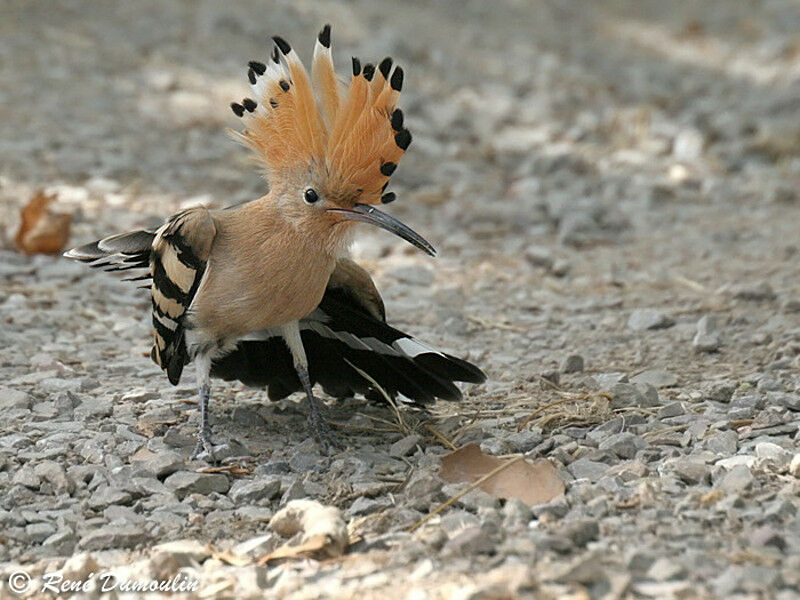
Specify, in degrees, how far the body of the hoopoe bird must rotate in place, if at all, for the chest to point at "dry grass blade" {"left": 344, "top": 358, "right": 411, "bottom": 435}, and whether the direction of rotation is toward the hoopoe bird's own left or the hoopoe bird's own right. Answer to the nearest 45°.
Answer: approximately 90° to the hoopoe bird's own left

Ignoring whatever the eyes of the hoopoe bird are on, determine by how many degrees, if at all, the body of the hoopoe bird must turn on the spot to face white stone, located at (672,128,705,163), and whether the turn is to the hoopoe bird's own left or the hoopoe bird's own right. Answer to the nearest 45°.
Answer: approximately 90° to the hoopoe bird's own left

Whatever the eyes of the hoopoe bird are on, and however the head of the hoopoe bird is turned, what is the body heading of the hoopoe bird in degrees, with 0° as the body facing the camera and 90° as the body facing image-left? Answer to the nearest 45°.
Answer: approximately 315°
